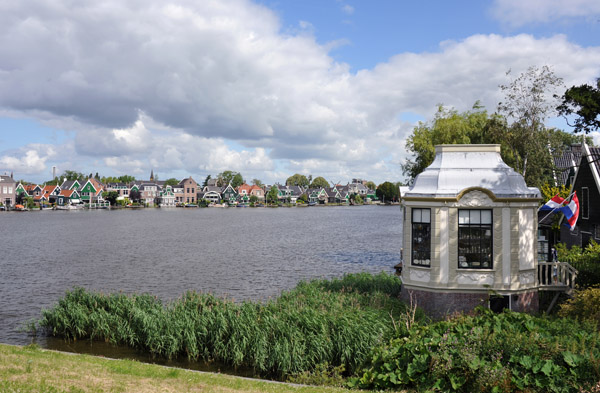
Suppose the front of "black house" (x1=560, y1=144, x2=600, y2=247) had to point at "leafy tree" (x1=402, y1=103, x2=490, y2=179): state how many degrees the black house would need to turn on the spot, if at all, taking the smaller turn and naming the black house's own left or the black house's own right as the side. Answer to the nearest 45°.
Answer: approximately 45° to the black house's own right

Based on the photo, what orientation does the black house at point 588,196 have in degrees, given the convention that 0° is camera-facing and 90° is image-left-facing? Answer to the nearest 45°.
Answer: approximately 45°

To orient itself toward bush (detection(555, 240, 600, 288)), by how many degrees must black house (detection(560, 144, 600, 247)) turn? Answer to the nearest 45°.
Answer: approximately 45° to its left
